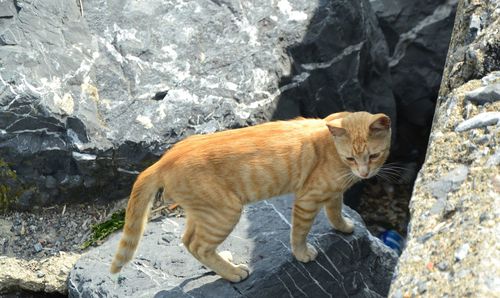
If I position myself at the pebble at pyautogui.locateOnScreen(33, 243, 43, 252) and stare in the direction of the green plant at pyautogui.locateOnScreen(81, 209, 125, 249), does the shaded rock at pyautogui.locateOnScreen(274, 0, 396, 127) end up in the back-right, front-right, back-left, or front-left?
front-left

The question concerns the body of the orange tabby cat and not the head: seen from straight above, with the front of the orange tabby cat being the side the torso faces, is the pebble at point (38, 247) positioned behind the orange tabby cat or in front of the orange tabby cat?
behind

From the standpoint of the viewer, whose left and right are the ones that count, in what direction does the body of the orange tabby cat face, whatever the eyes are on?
facing to the right of the viewer

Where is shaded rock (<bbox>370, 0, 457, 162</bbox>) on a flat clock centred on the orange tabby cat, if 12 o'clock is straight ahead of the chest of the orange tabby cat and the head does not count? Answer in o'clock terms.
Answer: The shaded rock is roughly at 10 o'clock from the orange tabby cat.

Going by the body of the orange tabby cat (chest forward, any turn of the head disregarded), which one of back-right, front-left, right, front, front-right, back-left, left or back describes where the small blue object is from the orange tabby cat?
front-left

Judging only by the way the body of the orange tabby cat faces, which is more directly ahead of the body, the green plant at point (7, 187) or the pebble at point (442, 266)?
the pebble

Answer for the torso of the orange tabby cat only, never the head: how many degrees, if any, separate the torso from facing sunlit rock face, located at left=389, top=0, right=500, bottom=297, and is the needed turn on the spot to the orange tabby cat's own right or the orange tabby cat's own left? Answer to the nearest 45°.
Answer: approximately 45° to the orange tabby cat's own right

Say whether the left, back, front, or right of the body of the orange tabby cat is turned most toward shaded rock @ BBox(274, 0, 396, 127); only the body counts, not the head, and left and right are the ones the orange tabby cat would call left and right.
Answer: left

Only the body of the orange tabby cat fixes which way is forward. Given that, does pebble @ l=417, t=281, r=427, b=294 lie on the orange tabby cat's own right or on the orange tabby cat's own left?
on the orange tabby cat's own right
